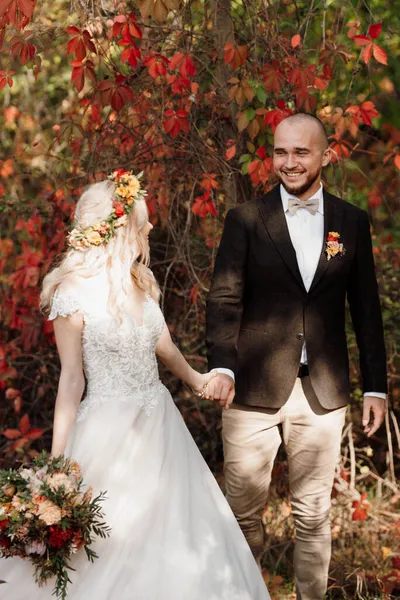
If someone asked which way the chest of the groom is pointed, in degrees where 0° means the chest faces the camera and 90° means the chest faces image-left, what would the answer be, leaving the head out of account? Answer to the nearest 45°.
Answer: approximately 0°

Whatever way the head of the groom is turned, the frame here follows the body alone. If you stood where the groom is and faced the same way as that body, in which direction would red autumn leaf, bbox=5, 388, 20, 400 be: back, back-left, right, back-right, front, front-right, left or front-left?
back-right
